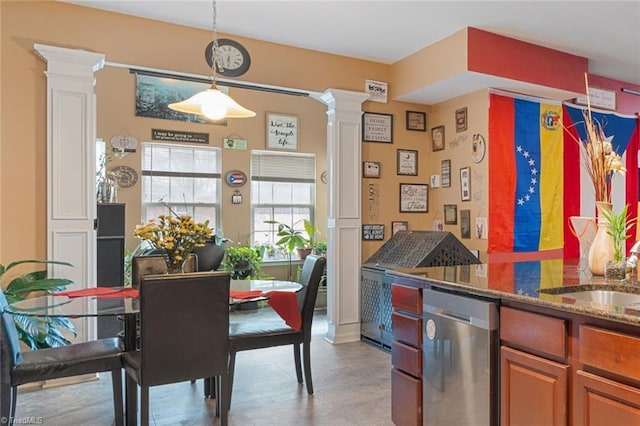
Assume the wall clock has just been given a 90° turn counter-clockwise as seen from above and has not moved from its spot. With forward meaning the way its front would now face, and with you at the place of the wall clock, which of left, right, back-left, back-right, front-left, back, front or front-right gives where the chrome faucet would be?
front-right

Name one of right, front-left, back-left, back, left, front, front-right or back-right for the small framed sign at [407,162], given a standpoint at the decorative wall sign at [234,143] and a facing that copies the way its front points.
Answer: front-left

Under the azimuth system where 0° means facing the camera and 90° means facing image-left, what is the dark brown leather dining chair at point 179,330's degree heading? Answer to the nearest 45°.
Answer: approximately 180°

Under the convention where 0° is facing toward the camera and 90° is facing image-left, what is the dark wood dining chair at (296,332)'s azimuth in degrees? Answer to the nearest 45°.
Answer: approximately 90°

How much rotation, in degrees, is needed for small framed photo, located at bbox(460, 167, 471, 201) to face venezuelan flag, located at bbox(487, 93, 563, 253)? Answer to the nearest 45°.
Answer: approximately 135° to its left

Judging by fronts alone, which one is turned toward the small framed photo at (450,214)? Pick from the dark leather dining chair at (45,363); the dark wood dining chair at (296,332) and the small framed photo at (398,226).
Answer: the dark leather dining chair at (45,363)

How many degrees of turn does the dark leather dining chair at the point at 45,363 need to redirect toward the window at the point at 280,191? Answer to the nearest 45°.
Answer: approximately 45° to its left

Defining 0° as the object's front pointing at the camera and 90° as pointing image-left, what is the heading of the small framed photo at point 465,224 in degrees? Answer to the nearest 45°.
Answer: approximately 45°

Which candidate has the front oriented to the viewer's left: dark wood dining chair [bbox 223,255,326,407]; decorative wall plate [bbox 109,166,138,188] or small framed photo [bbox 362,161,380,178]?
the dark wood dining chair

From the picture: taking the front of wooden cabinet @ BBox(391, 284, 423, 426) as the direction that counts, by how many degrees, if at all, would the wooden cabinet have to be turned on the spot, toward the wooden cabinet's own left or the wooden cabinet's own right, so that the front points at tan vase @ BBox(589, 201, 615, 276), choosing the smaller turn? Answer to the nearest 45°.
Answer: approximately 135° to the wooden cabinet's own left

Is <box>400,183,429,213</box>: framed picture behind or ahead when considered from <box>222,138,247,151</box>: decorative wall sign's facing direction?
ahead

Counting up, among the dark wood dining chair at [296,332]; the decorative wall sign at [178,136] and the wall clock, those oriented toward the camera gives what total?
2

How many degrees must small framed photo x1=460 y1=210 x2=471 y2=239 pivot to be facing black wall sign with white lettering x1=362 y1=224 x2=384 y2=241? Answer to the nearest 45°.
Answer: approximately 45° to its right

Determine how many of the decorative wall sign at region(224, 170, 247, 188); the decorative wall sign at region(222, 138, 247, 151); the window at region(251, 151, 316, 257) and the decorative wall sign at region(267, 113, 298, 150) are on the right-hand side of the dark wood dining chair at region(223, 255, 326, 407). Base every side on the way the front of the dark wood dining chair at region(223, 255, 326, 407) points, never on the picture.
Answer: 4
